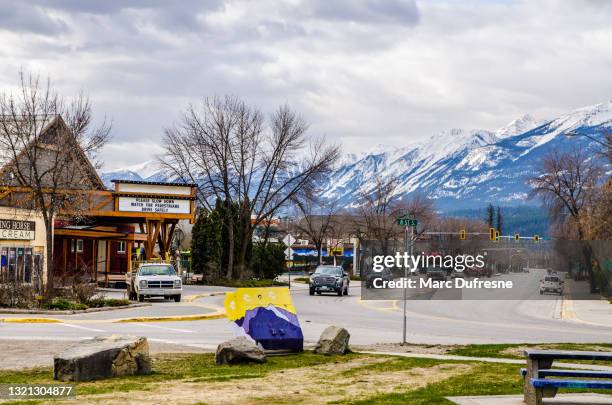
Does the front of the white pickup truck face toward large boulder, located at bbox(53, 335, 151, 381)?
yes

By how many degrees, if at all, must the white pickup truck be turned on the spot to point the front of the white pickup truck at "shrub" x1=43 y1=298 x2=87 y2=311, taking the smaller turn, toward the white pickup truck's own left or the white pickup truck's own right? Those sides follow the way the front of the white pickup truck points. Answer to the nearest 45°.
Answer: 0° — it already faces it

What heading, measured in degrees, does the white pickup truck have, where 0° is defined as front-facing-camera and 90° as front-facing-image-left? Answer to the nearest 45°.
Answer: approximately 0°

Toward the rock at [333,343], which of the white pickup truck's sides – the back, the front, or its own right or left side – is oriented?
front

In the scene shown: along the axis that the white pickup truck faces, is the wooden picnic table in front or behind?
in front
